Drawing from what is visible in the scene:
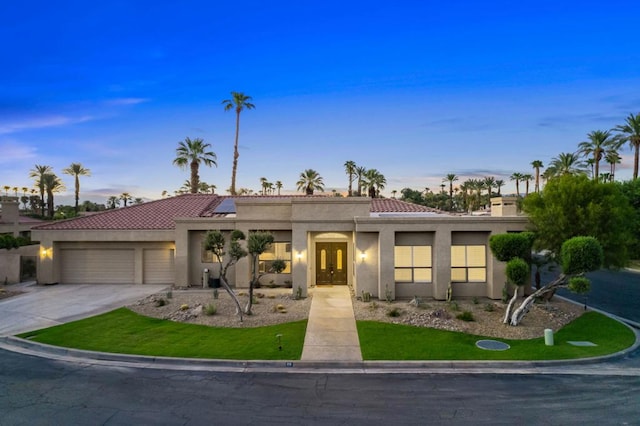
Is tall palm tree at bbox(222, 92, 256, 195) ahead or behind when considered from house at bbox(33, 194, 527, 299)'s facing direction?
behind

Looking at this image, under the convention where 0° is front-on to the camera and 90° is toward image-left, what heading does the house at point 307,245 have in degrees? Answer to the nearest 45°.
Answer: approximately 0°

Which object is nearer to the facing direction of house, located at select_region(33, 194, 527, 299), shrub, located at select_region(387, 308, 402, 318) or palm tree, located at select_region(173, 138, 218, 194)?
the shrub

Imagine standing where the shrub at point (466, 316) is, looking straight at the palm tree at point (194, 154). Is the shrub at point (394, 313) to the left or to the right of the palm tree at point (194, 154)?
left

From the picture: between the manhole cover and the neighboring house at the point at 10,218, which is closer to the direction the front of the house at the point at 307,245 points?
the manhole cover
